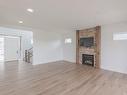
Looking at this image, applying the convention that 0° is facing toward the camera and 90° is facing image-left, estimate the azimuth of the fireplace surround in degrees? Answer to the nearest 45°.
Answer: approximately 45°

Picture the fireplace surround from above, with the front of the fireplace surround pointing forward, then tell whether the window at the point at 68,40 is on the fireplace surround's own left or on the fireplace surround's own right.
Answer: on the fireplace surround's own right

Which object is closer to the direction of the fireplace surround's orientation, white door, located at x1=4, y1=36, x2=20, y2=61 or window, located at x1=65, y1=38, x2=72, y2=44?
the white door

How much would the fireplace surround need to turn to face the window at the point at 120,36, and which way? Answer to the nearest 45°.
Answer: approximately 90° to its left

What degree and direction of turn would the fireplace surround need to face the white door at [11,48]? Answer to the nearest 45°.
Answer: approximately 45° to its right

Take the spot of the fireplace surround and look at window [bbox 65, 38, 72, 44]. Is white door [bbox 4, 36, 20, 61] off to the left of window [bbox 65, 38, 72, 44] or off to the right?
left

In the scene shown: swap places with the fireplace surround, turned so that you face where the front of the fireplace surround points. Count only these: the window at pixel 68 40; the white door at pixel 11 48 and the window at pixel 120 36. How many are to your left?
1
